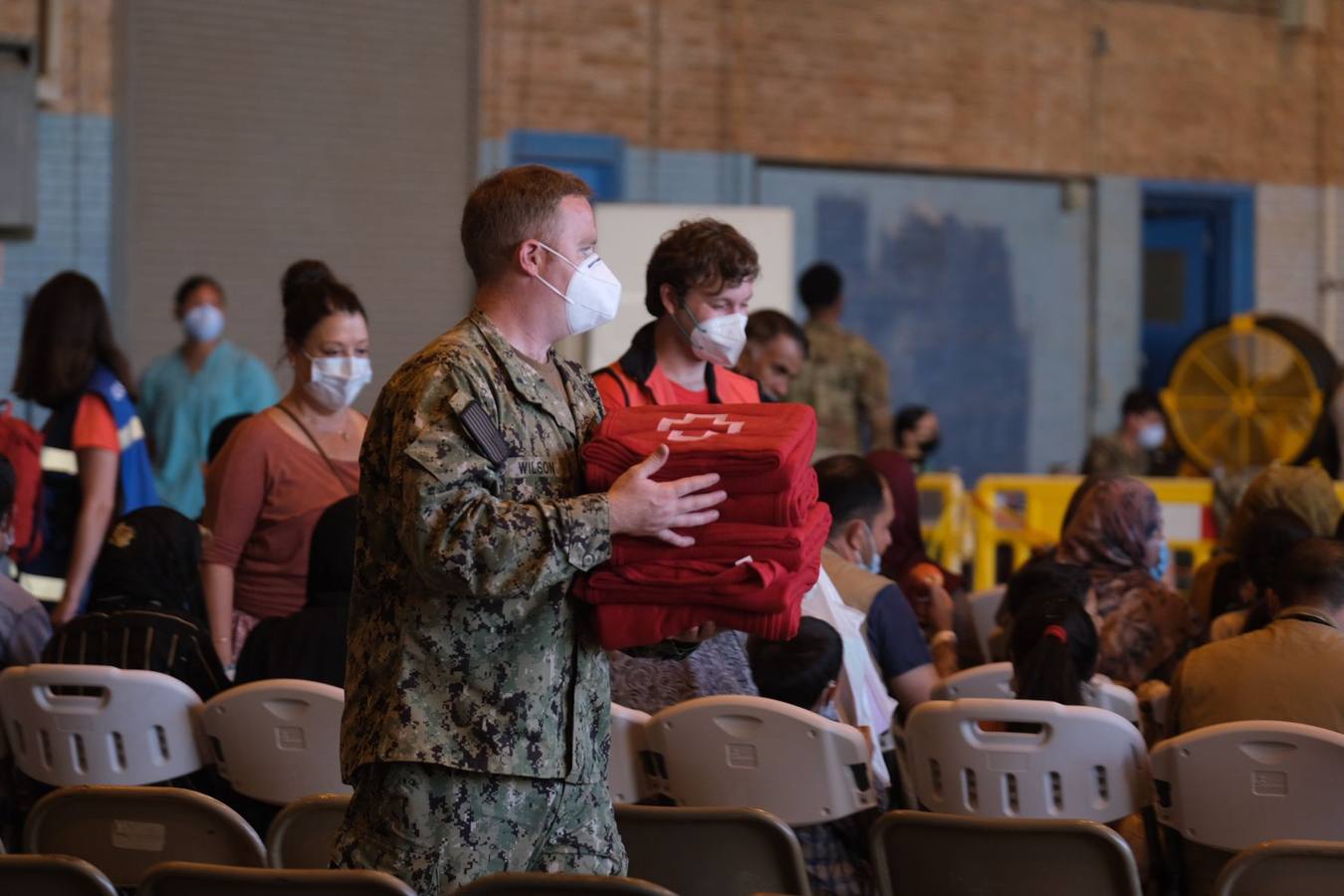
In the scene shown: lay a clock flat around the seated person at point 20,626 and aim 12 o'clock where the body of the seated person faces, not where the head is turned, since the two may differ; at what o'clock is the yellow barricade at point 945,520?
The yellow barricade is roughly at 2 o'clock from the seated person.

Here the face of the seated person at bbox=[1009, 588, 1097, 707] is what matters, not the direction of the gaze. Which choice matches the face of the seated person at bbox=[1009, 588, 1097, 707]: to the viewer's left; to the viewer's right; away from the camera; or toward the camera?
away from the camera

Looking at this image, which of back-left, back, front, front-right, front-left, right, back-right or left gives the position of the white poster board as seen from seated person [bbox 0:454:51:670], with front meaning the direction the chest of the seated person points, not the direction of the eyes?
front-right

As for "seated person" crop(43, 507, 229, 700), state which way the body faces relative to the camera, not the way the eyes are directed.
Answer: away from the camera

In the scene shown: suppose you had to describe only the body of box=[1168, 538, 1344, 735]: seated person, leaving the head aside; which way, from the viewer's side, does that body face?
away from the camera

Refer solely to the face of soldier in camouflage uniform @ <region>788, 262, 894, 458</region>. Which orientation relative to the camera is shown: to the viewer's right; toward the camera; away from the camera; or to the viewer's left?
away from the camera

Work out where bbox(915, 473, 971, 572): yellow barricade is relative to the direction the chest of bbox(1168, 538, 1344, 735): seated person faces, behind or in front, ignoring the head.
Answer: in front

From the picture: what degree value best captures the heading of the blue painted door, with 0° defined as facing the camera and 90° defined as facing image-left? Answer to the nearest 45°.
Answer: approximately 0°

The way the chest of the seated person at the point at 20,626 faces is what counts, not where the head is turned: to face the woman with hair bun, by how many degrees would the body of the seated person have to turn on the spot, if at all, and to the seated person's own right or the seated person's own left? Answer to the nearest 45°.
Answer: approximately 90° to the seated person's own right

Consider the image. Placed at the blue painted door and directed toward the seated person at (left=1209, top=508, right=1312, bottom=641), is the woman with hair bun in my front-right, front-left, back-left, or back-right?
front-right

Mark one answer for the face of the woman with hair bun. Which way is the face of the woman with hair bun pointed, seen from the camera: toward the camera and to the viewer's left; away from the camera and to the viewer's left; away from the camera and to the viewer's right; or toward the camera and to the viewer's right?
toward the camera and to the viewer's right

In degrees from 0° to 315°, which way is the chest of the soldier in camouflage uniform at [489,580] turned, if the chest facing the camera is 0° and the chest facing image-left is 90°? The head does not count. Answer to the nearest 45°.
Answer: approximately 270°

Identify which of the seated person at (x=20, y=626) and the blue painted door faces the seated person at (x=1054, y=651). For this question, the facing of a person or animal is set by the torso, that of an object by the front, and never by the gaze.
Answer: the blue painted door

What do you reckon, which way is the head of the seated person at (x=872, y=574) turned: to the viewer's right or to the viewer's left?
to the viewer's right

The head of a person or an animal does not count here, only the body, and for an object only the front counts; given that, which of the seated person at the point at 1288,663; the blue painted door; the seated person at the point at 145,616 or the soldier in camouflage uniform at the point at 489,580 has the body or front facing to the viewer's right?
the soldier in camouflage uniform

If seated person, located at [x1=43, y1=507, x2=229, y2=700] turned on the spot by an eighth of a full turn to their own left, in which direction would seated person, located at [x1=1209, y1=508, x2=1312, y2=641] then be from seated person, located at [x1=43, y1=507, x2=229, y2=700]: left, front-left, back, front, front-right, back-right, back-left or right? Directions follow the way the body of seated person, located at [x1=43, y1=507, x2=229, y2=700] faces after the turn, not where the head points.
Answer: back-right

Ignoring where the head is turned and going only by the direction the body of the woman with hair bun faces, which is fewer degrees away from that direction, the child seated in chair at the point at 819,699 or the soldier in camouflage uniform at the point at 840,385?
the child seated in chair
